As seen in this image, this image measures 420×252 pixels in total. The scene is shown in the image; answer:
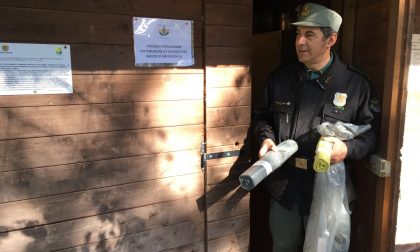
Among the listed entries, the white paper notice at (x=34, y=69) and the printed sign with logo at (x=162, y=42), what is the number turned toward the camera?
2

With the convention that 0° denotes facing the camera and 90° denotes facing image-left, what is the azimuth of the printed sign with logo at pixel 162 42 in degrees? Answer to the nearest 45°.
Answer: approximately 0°

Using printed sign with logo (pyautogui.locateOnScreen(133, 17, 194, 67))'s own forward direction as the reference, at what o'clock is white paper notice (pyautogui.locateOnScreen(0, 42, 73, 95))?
The white paper notice is roughly at 2 o'clock from the printed sign with logo.

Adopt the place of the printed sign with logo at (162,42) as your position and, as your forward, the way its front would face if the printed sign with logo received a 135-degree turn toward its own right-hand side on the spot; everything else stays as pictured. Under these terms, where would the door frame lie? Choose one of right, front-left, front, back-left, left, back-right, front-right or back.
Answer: back-right

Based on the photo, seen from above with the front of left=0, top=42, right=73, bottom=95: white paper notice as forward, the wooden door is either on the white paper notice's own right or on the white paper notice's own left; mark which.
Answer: on the white paper notice's own left

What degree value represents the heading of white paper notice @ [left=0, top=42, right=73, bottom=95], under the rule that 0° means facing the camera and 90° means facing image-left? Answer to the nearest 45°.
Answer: approximately 0°

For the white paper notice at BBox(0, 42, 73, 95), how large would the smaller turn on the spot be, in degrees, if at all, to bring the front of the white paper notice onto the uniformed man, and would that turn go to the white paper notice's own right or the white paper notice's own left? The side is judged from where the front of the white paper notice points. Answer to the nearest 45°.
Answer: approximately 90° to the white paper notice's own left

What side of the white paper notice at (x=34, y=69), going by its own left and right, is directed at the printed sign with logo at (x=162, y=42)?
left

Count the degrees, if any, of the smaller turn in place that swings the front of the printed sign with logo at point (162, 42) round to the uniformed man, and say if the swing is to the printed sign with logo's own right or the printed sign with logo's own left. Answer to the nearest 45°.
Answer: approximately 90° to the printed sign with logo's own left

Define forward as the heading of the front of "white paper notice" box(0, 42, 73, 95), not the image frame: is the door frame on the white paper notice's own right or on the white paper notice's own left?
on the white paper notice's own left
